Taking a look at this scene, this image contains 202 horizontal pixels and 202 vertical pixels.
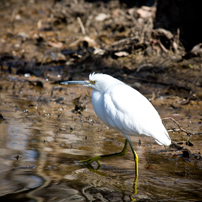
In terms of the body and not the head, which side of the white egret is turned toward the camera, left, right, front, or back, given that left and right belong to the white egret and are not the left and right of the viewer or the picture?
left
